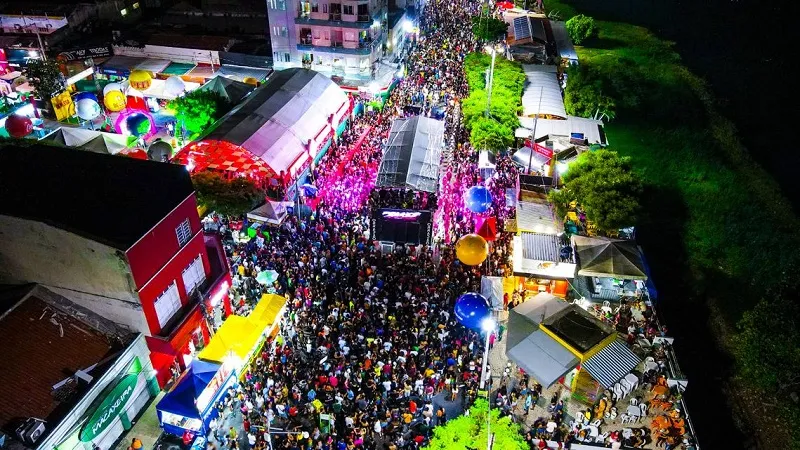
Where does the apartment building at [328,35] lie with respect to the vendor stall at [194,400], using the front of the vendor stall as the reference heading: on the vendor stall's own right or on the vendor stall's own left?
on the vendor stall's own left

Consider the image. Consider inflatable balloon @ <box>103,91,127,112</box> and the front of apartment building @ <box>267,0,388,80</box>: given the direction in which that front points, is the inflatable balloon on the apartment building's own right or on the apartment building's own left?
on the apartment building's own right

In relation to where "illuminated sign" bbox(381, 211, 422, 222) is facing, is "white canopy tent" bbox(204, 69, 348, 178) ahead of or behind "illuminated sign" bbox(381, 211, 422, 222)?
behind

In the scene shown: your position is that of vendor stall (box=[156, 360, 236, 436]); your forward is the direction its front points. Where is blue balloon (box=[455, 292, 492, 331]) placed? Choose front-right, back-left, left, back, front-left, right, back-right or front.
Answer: front-left

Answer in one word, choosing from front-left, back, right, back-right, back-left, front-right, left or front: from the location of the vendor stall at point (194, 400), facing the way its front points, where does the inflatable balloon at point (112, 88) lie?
back-left

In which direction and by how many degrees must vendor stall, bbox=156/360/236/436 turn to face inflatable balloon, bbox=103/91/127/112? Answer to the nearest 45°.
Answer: approximately 135° to its left

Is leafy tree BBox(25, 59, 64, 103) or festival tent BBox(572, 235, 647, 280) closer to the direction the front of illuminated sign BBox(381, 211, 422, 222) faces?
the festival tent

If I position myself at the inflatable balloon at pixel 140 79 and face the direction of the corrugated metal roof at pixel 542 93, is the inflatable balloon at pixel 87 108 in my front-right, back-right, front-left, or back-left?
back-right

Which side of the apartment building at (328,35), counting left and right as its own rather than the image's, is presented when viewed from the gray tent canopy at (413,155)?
front

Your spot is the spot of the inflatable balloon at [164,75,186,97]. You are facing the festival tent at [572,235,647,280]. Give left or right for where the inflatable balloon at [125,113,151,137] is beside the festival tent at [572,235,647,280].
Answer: right

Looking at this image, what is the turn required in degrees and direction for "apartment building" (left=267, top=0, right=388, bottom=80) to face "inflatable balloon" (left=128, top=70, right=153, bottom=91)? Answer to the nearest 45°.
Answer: approximately 90° to its right

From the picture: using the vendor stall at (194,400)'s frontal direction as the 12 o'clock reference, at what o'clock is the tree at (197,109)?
The tree is roughly at 8 o'clock from the vendor stall.

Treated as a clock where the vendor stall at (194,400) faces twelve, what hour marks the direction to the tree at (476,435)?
The tree is roughly at 12 o'clock from the vendor stall.

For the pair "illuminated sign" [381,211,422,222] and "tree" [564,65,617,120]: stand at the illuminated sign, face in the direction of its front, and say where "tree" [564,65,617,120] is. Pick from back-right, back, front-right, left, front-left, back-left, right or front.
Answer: back-left

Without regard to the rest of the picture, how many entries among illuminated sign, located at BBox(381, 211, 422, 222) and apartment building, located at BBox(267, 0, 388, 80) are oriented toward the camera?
2

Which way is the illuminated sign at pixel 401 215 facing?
toward the camera

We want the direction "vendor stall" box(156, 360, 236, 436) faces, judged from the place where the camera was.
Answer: facing the viewer and to the right of the viewer

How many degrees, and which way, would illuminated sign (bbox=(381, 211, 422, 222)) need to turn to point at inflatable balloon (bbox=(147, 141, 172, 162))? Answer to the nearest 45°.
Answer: approximately 135° to its right
